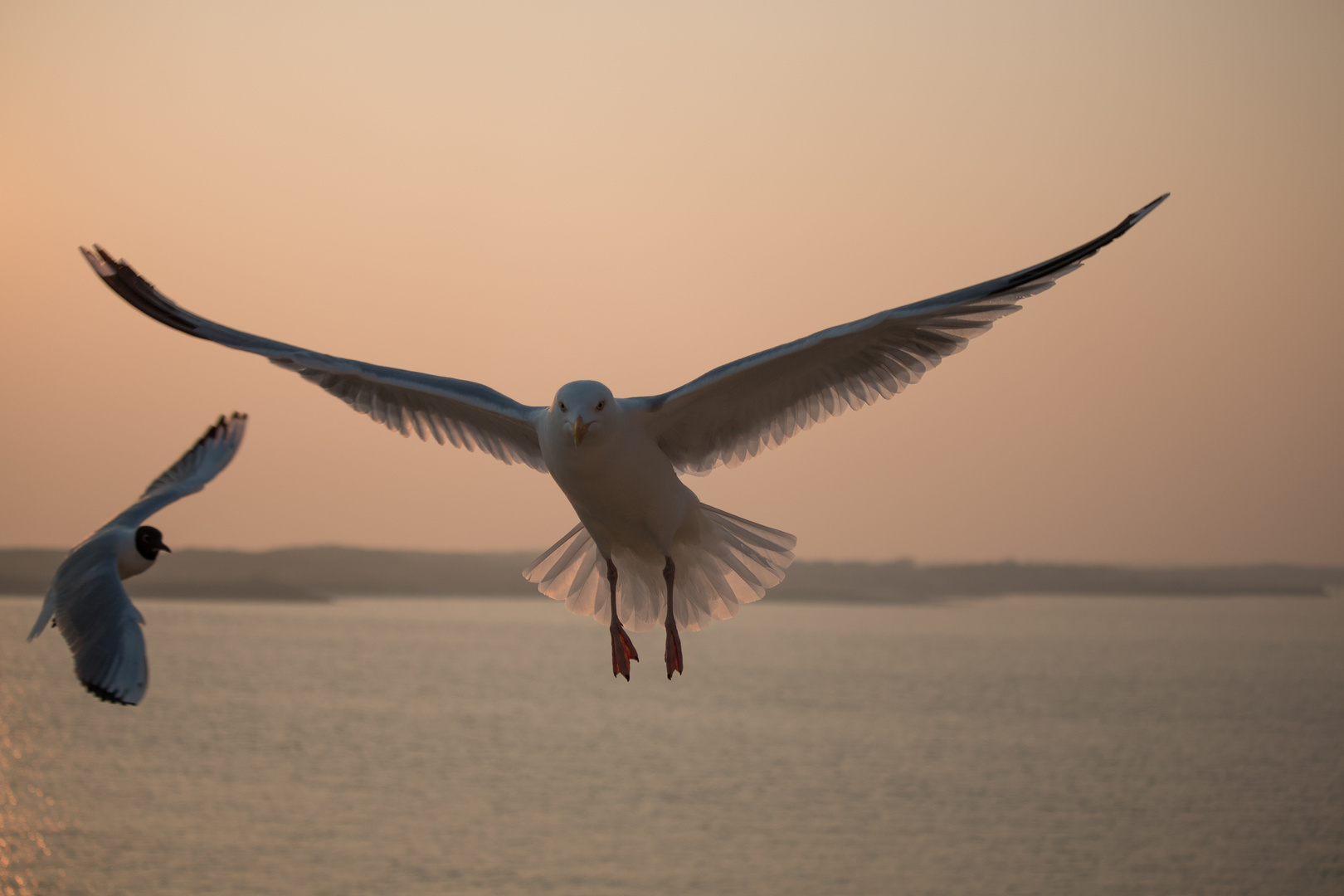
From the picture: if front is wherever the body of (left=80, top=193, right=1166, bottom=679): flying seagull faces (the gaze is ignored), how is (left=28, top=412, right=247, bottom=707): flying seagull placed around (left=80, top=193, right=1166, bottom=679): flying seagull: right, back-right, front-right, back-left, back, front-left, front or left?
right

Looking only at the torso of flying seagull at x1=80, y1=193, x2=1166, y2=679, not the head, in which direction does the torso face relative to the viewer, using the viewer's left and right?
facing the viewer
